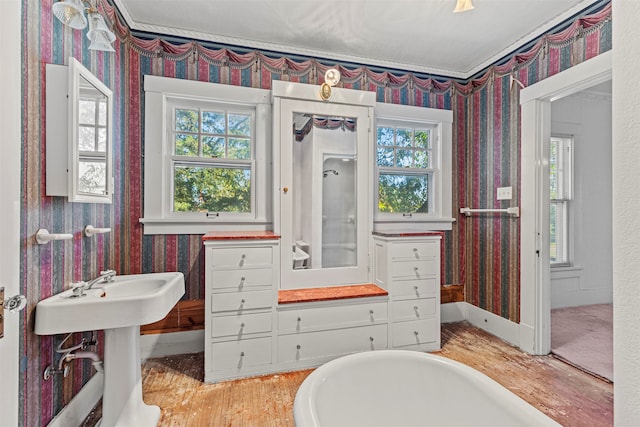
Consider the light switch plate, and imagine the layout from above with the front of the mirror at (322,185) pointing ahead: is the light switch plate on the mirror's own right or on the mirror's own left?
on the mirror's own left

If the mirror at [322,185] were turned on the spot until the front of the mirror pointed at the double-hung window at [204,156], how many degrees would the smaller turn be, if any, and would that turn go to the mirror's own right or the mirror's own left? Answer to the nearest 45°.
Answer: approximately 90° to the mirror's own right

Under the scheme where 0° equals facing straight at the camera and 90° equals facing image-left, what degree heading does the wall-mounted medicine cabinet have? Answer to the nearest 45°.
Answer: approximately 315°

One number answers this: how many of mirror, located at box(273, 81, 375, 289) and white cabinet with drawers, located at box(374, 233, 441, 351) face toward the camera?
2

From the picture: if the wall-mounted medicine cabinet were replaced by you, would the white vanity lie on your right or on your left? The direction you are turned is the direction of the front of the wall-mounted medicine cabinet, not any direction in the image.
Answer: on your left

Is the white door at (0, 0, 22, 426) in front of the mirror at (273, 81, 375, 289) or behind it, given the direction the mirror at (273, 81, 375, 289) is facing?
in front

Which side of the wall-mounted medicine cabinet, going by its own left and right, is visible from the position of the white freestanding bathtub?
front

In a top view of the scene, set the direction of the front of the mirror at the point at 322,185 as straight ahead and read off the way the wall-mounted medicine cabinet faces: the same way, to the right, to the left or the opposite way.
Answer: to the left

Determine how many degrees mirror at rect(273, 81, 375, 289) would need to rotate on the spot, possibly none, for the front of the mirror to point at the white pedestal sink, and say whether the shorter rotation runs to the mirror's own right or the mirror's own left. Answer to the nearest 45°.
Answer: approximately 45° to the mirror's own right

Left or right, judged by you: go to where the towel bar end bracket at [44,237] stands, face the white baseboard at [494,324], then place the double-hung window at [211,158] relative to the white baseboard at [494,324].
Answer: left

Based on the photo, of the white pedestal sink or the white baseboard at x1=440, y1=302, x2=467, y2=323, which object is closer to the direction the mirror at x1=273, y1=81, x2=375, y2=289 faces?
the white pedestal sink

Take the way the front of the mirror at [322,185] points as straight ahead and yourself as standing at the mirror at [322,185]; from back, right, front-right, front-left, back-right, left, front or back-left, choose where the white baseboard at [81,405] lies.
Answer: front-right

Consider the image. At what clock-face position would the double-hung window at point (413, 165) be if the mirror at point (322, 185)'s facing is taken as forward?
The double-hung window is roughly at 8 o'clock from the mirror.

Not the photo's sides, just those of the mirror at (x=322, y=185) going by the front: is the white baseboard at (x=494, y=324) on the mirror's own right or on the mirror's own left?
on the mirror's own left
